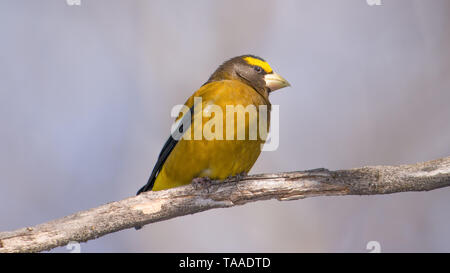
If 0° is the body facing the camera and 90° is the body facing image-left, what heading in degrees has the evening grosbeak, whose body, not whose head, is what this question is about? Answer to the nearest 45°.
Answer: approximately 315°
